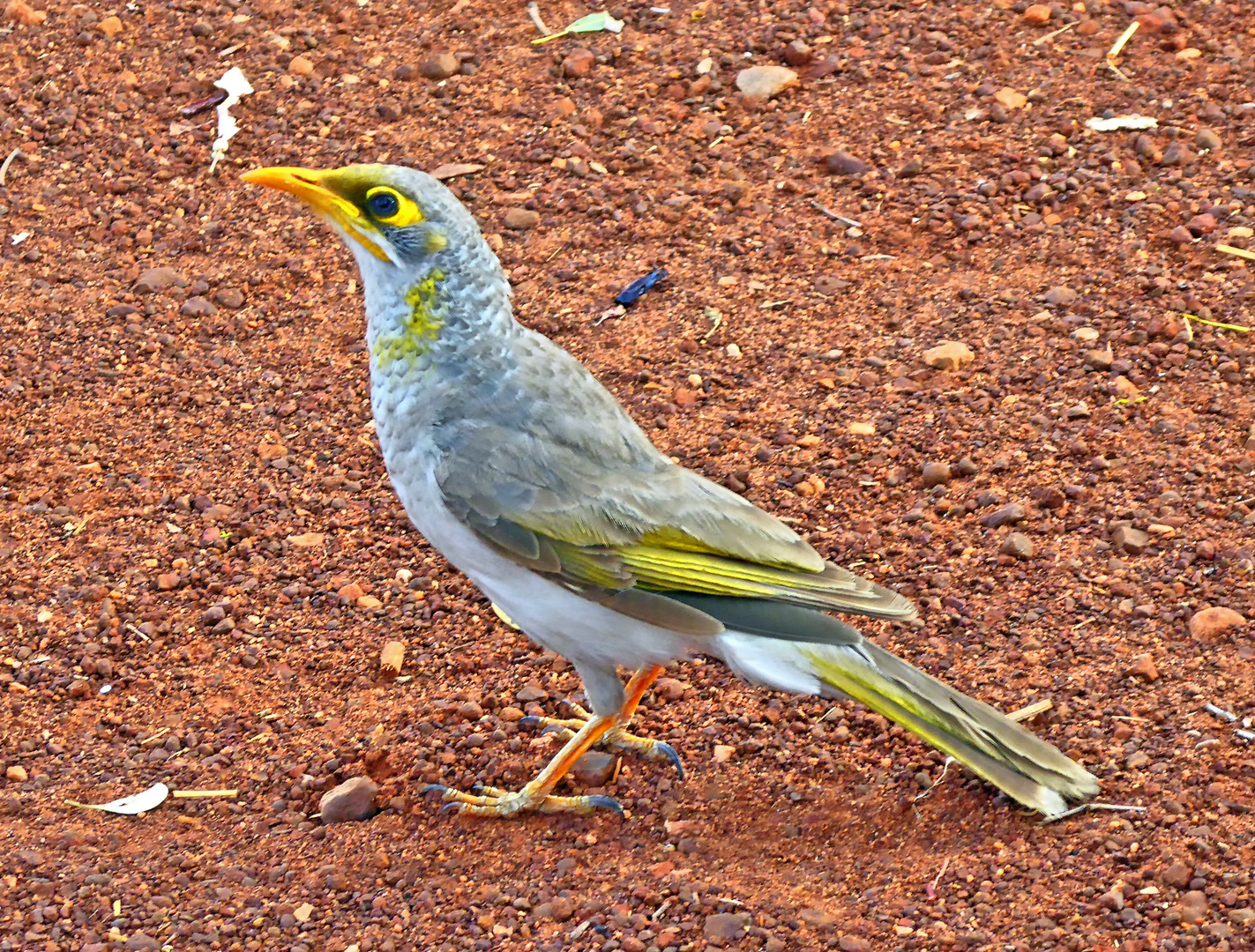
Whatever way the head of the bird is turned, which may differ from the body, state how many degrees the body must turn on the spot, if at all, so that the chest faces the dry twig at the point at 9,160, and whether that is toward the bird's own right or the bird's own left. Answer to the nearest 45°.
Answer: approximately 45° to the bird's own right

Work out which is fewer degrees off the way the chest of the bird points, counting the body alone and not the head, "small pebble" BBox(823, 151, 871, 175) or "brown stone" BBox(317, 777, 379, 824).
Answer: the brown stone

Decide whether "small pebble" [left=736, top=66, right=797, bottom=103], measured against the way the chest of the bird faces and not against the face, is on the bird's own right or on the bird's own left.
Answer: on the bird's own right

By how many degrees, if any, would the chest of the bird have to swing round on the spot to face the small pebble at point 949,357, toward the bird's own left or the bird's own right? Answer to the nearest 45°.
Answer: approximately 135° to the bird's own right

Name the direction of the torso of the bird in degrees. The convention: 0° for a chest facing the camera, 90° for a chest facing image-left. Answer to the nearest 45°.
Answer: approximately 90°

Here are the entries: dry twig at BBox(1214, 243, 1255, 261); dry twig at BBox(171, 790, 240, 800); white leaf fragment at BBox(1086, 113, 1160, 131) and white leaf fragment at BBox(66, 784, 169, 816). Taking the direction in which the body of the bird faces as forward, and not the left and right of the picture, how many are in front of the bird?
2

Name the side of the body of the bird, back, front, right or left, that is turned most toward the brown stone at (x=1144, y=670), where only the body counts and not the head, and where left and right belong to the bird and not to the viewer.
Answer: back

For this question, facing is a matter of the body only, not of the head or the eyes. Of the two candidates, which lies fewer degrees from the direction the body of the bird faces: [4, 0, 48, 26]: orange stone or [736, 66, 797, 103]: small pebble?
the orange stone

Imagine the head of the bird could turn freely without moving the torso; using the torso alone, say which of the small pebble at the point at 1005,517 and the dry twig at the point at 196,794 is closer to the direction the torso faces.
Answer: the dry twig

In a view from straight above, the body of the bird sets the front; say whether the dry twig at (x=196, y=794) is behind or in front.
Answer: in front

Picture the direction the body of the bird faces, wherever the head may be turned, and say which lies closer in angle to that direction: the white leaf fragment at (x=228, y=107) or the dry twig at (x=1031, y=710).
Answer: the white leaf fragment

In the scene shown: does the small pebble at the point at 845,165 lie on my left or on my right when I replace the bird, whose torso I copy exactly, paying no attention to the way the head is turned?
on my right

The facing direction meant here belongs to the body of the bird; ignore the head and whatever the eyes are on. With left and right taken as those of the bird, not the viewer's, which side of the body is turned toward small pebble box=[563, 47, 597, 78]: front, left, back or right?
right

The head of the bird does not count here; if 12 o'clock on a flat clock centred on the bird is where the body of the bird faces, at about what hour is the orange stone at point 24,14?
The orange stone is roughly at 2 o'clock from the bird.

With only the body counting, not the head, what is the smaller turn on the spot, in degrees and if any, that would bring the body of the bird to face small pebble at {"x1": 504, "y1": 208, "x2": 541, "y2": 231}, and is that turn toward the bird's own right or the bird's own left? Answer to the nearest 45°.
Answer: approximately 90° to the bird's own right
